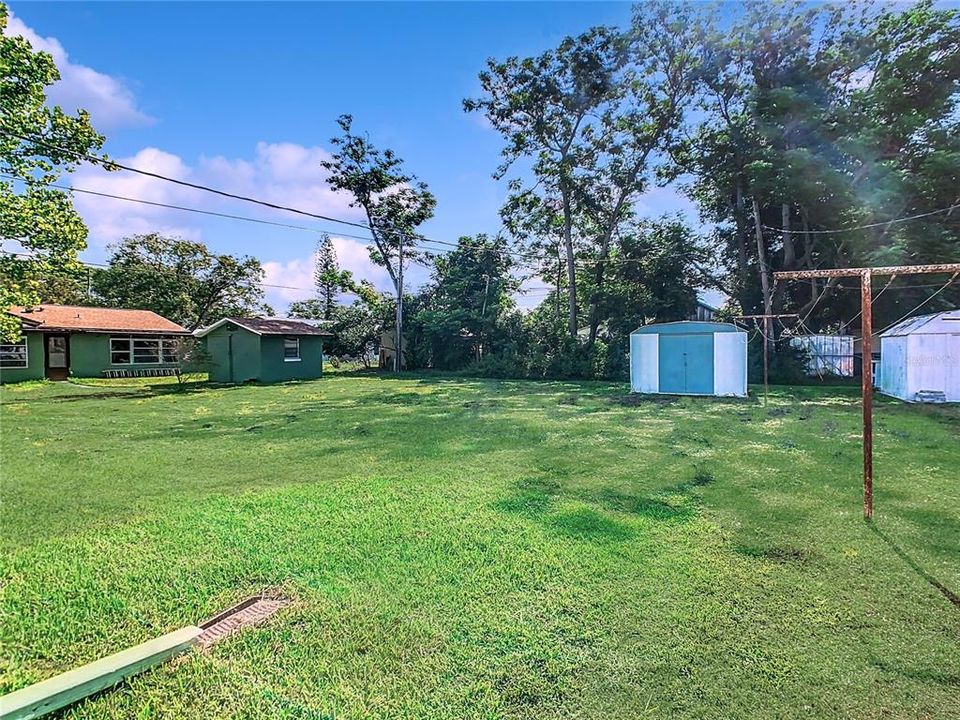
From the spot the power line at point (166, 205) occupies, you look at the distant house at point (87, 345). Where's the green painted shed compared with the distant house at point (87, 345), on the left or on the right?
right

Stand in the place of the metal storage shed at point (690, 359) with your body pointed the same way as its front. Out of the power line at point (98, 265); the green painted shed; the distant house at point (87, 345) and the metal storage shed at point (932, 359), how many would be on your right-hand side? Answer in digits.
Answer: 3

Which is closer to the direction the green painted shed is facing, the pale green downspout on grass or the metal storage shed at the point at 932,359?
the pale green downspout on grass

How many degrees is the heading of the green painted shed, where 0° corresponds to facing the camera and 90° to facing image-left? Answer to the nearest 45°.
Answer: approximately 45°

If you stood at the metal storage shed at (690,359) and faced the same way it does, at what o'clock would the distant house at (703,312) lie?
The distant house is roughly at 6 o'clock from the metal storage shed.

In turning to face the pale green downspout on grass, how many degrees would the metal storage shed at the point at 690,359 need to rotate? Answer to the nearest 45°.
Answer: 0° — it already faces it
